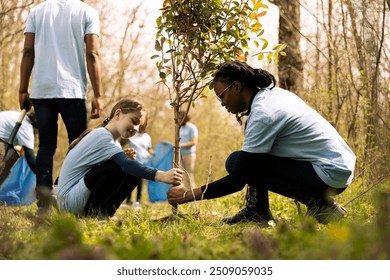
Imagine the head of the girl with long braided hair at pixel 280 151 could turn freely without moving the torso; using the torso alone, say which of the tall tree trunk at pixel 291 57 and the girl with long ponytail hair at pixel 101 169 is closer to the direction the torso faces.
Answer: the girl with long ponytail hair

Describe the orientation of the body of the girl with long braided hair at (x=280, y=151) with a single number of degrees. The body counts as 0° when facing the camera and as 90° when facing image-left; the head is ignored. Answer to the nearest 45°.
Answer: approximately 90°

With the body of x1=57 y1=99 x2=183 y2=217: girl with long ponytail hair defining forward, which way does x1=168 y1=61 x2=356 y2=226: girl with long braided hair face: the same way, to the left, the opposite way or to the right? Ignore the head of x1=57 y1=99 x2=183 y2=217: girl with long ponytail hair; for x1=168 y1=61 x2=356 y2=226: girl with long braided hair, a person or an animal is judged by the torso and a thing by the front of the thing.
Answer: the opposite way

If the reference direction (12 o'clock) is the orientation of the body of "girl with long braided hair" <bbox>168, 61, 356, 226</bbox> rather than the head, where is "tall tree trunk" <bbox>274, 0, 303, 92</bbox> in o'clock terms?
The tall tree trunk is roughly at 3 o'clock from the girl with long braided hair.

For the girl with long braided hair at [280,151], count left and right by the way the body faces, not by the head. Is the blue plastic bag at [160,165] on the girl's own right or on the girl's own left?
on the girl's own right

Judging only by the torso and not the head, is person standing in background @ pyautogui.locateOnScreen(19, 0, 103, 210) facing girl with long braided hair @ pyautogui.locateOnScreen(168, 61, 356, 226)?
no

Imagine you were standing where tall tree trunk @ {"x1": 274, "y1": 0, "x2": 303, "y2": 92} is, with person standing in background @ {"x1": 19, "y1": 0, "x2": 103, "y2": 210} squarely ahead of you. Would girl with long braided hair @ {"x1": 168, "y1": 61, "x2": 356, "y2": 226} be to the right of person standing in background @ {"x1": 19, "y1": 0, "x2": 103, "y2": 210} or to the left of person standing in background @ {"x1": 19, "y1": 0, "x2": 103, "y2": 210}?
left

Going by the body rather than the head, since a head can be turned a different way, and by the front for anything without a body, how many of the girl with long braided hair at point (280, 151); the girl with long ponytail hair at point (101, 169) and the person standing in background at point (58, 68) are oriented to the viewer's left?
1

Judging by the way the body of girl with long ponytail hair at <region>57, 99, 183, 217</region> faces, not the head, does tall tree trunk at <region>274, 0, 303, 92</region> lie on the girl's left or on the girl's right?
on the girl's left

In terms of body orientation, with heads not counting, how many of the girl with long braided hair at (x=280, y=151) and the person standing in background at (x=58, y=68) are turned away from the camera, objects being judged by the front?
1

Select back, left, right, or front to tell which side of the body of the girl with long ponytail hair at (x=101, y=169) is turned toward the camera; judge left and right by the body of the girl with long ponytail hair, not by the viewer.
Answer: right

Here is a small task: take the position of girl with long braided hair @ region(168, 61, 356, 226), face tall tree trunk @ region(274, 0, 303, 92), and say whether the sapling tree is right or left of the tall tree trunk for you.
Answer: left

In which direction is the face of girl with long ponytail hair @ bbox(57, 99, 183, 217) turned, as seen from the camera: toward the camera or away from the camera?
toward the camera

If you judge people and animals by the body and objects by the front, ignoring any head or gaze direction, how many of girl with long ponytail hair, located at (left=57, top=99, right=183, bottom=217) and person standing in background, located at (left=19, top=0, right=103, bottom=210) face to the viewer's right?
1

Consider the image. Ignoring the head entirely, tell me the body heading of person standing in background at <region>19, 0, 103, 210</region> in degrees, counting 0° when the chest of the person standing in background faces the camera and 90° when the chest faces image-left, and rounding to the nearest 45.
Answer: approximately 180°

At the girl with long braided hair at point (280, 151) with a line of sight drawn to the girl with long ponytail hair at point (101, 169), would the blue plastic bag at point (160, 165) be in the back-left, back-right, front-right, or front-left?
front-right

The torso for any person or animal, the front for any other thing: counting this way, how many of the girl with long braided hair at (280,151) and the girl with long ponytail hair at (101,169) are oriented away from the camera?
0
